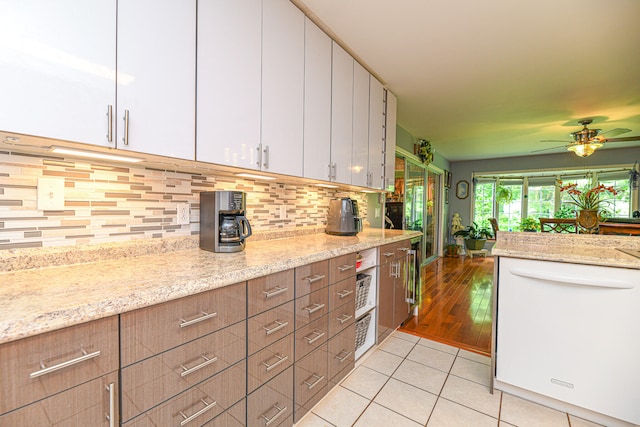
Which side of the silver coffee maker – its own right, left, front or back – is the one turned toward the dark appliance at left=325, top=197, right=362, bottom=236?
left

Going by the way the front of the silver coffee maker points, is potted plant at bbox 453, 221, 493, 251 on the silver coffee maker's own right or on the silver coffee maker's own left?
on the silver coffee maker's own left

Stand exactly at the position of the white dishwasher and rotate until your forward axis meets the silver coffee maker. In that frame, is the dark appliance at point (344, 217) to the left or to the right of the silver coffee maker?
right

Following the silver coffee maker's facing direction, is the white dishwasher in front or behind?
in front

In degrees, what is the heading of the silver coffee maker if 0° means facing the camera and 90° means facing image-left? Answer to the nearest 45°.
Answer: approximately 315°

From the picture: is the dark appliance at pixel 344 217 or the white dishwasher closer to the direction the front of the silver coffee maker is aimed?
the white dishwasher

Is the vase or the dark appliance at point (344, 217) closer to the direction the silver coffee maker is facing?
the vase

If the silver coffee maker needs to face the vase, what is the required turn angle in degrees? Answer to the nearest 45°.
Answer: approximately 45° to its left
